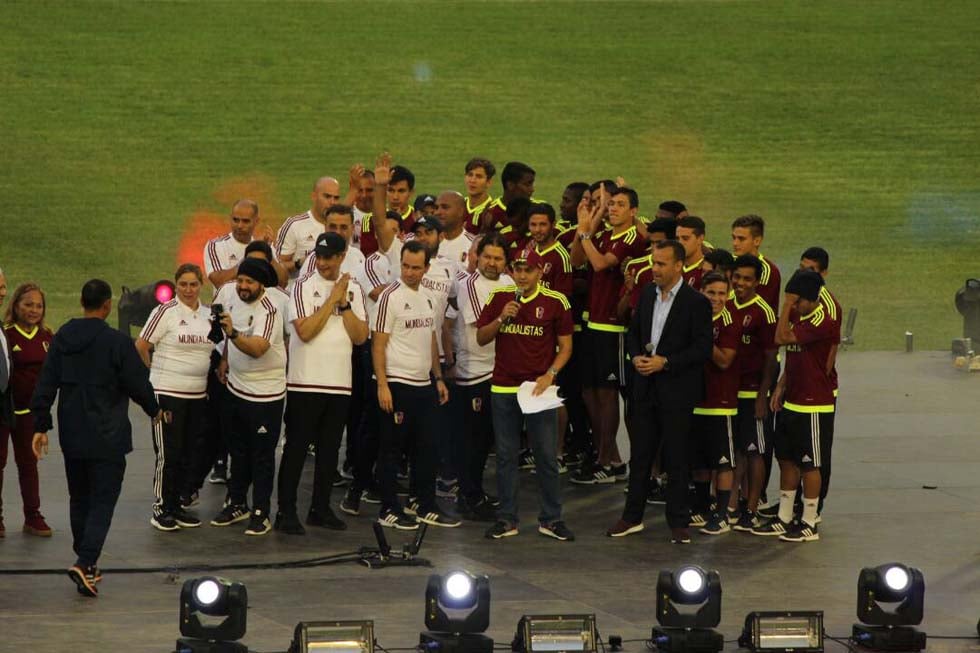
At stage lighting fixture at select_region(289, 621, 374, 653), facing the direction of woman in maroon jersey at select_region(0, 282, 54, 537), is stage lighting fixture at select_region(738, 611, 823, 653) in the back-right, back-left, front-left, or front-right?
back-right

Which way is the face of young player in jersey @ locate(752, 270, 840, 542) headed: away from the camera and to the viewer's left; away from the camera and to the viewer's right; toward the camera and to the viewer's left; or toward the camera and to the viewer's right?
toward the camera and to the viewer's left

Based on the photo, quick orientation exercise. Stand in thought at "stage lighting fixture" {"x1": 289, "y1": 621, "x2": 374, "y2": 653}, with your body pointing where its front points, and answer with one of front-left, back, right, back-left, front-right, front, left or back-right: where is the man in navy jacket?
back-right

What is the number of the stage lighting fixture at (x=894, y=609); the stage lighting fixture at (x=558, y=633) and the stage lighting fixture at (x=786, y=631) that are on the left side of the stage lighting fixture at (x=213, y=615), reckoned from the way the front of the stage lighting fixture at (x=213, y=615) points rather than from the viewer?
3

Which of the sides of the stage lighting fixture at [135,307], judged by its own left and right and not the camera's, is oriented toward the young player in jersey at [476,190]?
front

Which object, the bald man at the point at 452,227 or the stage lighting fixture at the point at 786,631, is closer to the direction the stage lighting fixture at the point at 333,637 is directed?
the stage lighting fixture

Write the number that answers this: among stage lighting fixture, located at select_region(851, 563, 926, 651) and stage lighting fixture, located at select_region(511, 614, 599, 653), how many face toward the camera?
2
